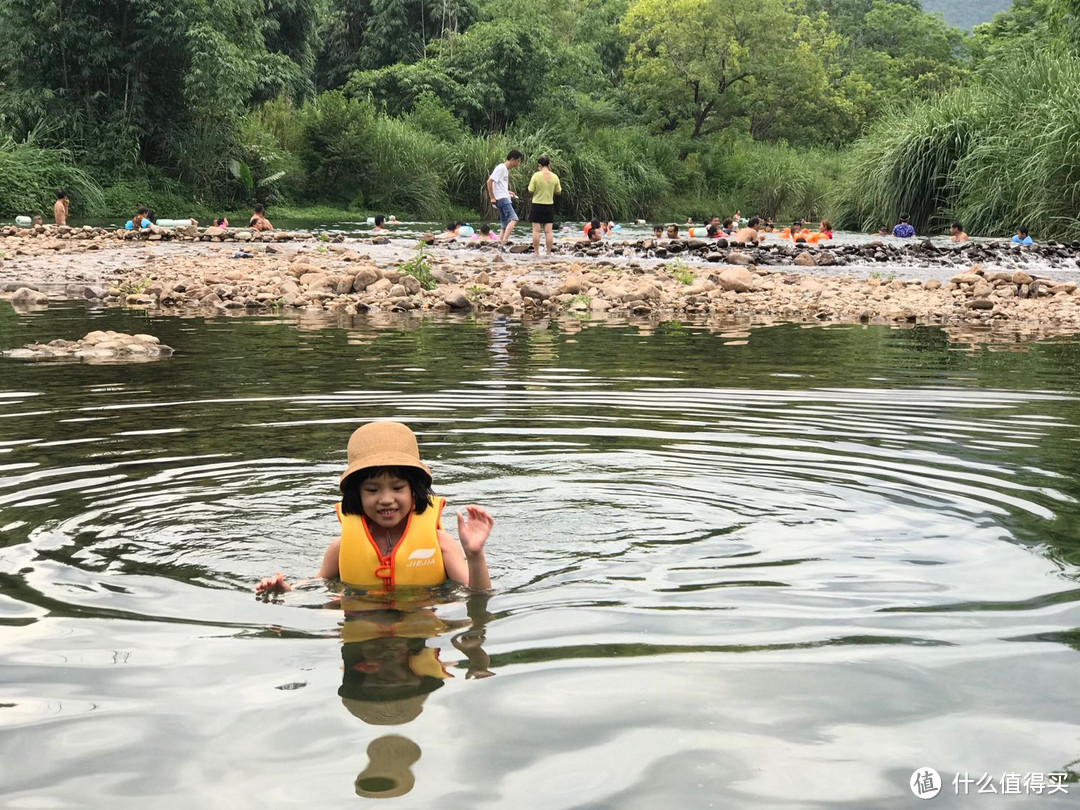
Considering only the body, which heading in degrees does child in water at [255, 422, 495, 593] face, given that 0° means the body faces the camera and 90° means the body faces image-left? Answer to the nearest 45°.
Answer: approximately 0°

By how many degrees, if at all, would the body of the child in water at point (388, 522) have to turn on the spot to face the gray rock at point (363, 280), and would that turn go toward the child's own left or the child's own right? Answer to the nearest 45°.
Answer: approximately 180°

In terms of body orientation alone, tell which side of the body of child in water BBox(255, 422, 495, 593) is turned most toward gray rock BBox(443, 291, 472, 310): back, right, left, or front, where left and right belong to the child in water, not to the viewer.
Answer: back

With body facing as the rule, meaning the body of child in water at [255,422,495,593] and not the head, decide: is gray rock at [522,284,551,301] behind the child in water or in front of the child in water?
behind

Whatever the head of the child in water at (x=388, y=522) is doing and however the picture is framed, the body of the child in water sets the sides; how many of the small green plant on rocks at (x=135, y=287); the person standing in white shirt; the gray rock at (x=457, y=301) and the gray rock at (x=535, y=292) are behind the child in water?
4
